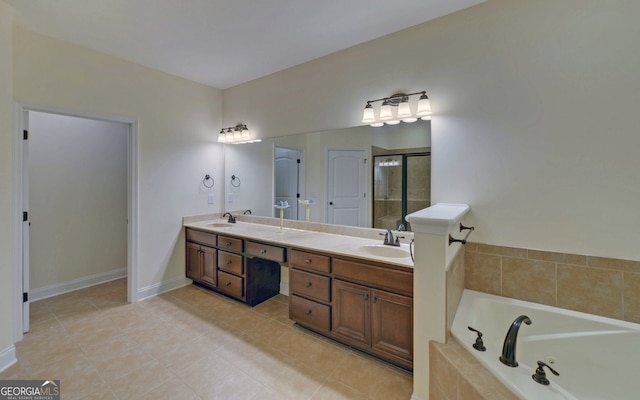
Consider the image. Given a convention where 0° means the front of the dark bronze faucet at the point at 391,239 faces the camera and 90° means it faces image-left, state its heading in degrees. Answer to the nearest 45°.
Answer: approximately 45°

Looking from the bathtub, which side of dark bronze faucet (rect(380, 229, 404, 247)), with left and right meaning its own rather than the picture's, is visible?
left

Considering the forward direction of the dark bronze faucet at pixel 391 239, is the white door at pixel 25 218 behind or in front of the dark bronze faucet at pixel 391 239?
in front

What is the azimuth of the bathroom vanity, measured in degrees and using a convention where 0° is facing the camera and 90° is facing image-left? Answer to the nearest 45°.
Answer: approximately 45°

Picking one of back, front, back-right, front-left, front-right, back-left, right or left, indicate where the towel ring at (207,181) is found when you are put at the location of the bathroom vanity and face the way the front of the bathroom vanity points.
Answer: right

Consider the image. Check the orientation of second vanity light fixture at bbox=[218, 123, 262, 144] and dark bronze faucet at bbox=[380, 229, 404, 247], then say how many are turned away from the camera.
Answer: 0

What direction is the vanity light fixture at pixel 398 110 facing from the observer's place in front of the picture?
facing the viewer and to the left of the viewer
